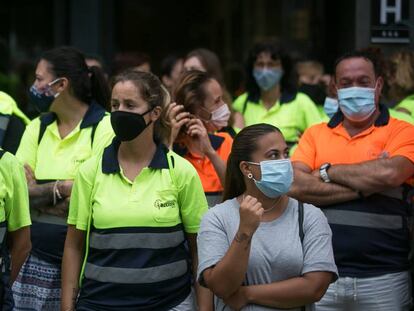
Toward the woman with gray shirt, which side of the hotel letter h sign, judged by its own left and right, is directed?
front

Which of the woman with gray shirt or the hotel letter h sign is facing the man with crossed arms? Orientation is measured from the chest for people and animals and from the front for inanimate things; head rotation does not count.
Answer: the hotel letter h sign

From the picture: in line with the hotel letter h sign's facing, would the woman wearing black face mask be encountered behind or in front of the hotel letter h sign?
in front

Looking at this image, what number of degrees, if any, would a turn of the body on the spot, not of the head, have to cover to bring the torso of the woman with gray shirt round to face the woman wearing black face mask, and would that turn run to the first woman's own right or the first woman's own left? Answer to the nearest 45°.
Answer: approximately 135° to the first woman's own right

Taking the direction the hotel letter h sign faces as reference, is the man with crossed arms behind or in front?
in front

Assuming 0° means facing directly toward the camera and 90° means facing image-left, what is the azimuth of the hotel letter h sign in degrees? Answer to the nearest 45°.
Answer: approximately 0°

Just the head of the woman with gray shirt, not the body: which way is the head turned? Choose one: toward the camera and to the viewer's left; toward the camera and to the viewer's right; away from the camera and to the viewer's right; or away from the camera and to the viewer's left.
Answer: toward the camera and to the viewer's right

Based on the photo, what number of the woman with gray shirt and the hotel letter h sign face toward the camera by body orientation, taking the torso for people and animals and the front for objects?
2
